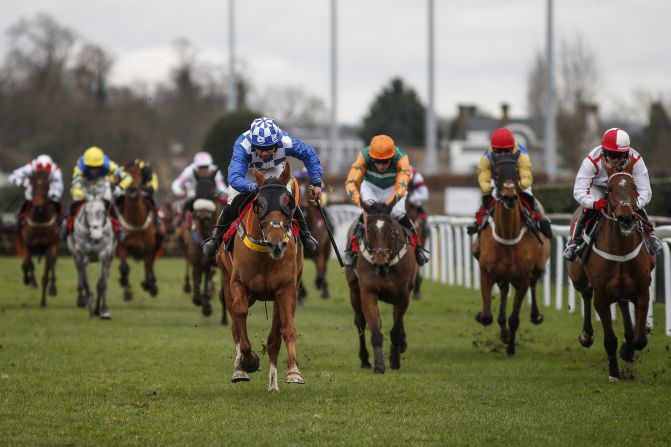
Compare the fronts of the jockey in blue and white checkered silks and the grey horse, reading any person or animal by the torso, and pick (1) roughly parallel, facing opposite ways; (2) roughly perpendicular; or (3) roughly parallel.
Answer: roughly parallel

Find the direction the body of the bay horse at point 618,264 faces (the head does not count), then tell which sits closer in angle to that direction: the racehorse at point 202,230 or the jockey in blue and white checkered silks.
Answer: the jockey in blue and white checkered silks

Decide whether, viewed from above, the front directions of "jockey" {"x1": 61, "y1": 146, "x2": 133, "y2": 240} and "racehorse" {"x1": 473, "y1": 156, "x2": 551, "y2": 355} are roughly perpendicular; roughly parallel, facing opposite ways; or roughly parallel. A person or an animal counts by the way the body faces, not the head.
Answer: roughly parallel

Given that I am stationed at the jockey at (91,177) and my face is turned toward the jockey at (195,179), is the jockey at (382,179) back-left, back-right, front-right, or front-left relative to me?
front-right

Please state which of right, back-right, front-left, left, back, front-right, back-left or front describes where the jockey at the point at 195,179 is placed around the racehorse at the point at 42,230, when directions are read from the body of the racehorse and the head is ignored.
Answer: front-left

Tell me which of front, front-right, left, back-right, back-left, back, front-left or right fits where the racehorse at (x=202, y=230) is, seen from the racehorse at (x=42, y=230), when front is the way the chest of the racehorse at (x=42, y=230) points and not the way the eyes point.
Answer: front-left

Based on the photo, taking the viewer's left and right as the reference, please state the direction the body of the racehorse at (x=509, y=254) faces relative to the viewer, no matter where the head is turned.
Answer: facing the viewer

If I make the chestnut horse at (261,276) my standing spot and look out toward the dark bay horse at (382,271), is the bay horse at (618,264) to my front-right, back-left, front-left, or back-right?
front-right

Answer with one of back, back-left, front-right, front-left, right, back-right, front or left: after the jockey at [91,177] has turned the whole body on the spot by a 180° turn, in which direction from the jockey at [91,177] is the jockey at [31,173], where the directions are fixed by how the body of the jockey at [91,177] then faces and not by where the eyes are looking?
front-left

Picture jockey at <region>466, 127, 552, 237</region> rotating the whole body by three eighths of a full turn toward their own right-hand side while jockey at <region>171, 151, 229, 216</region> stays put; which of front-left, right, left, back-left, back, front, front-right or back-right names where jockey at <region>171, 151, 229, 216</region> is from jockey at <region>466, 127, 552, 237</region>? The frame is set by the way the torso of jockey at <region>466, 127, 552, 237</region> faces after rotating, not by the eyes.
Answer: front

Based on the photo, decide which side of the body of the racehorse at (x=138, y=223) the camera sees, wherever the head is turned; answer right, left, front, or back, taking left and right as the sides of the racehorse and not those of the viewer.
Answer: front

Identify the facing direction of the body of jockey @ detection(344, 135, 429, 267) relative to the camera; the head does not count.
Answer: toward the camera

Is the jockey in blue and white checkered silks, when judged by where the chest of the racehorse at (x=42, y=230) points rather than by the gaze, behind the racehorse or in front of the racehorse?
in front

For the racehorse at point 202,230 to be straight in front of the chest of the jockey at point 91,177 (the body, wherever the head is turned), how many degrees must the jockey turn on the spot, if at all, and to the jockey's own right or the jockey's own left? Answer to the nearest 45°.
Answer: approximately 45° to the jockey's own left
